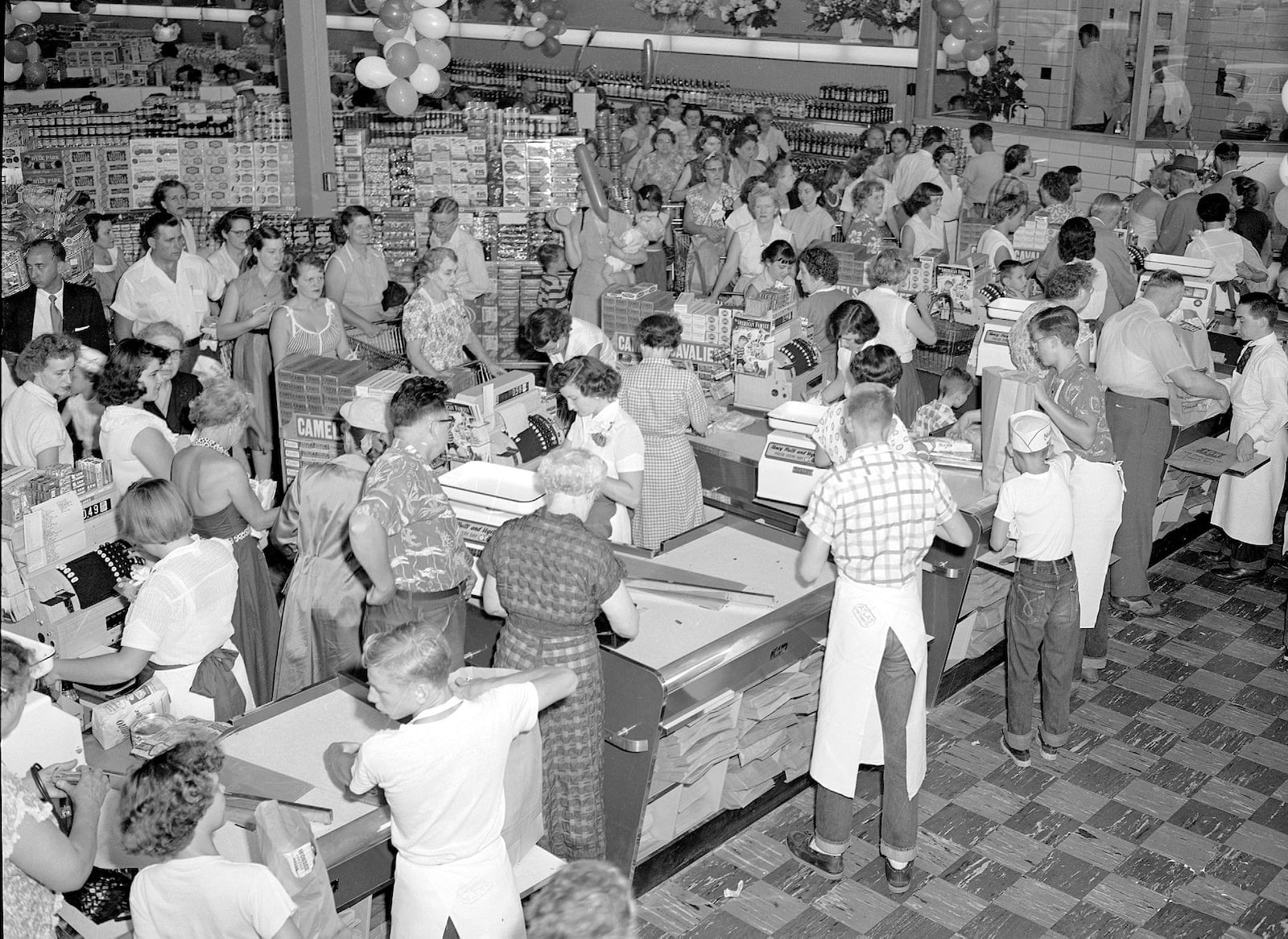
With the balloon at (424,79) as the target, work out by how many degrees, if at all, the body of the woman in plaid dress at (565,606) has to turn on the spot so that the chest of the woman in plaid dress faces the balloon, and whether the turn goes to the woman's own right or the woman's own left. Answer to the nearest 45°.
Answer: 0° — they already face it

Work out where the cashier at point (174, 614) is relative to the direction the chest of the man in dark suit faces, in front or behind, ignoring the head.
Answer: in front

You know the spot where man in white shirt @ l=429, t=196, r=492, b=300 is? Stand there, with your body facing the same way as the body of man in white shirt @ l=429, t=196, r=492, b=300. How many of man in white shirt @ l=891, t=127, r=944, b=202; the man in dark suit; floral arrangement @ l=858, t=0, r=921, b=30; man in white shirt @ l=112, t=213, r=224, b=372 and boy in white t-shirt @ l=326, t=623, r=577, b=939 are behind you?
2

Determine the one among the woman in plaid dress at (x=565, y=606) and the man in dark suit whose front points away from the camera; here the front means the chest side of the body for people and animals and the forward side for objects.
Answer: the woman in plaid dress

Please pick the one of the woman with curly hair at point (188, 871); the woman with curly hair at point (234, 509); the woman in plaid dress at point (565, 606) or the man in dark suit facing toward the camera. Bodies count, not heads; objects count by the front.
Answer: the man in dark suit

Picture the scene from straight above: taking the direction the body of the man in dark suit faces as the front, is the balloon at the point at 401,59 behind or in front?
behind

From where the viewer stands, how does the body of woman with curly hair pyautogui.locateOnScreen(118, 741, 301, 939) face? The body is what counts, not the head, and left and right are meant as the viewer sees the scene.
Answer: facing away from the viewer and to the right of the viewer

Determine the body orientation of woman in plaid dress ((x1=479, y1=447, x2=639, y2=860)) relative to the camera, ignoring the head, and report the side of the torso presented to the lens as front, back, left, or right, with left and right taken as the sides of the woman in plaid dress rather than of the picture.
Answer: back

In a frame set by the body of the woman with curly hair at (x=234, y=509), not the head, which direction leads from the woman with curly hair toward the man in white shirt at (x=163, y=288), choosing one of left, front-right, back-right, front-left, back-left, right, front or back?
front-left

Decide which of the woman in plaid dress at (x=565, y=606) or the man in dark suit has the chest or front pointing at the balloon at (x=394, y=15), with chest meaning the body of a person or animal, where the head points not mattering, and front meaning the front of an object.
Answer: the woman in plaid dress

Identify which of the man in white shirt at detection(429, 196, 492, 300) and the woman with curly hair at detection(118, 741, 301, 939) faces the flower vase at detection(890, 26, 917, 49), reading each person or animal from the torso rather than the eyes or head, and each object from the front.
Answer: the woman with curly hair

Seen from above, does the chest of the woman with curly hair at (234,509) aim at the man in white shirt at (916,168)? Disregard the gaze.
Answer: yes

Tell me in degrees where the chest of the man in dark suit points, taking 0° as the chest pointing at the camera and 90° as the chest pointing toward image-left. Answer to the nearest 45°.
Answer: approximately 0°

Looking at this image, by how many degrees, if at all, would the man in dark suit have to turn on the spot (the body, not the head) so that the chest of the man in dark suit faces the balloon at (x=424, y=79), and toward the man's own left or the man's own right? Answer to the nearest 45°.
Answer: approximately 135° to the man's own left

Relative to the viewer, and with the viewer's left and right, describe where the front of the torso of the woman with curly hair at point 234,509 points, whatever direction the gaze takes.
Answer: facing away from the viewer and to the right of the viewer

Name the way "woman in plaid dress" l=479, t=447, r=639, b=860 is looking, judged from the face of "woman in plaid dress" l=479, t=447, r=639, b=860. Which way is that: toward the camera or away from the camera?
away from the camera

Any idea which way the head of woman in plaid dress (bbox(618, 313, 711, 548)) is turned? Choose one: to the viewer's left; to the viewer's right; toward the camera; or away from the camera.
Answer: away from the camera
